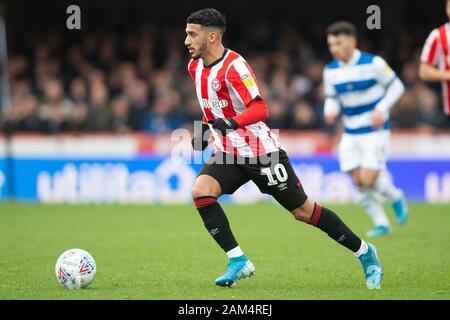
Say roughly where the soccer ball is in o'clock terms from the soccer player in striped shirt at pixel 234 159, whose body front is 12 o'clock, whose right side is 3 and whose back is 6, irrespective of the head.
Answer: The soccer ball is roughly at 1 o'clock from the soccer player in striped shirt.

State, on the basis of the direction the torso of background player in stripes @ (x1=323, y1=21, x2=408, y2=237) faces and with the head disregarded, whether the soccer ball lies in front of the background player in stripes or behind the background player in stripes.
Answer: in front

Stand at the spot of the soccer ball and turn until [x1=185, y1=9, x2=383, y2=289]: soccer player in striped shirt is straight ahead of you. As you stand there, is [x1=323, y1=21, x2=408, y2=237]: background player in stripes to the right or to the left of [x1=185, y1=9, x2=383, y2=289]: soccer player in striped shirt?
left

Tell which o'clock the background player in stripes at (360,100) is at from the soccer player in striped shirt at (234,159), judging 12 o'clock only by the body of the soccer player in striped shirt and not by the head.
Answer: The background player in stripes is roughly at 5 o'clock from the soccer player in striped shirt.

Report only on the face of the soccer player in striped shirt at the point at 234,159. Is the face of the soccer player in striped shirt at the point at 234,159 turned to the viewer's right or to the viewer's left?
to the viewer's left

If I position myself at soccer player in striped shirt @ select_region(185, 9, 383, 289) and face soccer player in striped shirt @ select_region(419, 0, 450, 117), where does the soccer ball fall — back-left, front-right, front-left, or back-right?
back-left

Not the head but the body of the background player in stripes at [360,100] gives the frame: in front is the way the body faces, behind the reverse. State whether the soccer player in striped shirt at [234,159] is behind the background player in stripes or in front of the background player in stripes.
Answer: in front

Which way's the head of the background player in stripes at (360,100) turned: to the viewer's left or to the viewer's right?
to the viewer's left

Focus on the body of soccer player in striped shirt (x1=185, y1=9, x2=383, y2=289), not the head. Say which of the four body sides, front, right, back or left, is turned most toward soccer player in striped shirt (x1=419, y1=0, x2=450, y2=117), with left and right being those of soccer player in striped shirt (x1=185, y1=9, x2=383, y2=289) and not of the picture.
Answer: back

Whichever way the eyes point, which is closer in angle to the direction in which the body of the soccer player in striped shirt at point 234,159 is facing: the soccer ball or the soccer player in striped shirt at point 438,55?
the soccer ball
